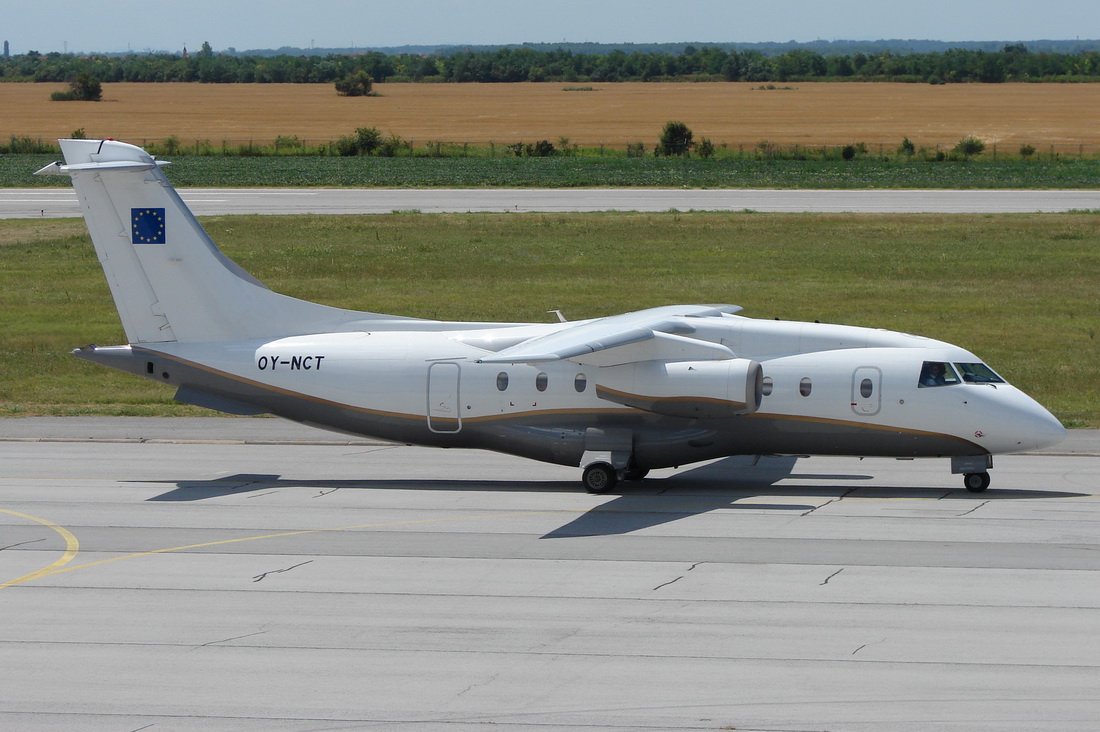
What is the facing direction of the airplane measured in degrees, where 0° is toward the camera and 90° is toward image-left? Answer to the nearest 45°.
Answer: approximately 270°
